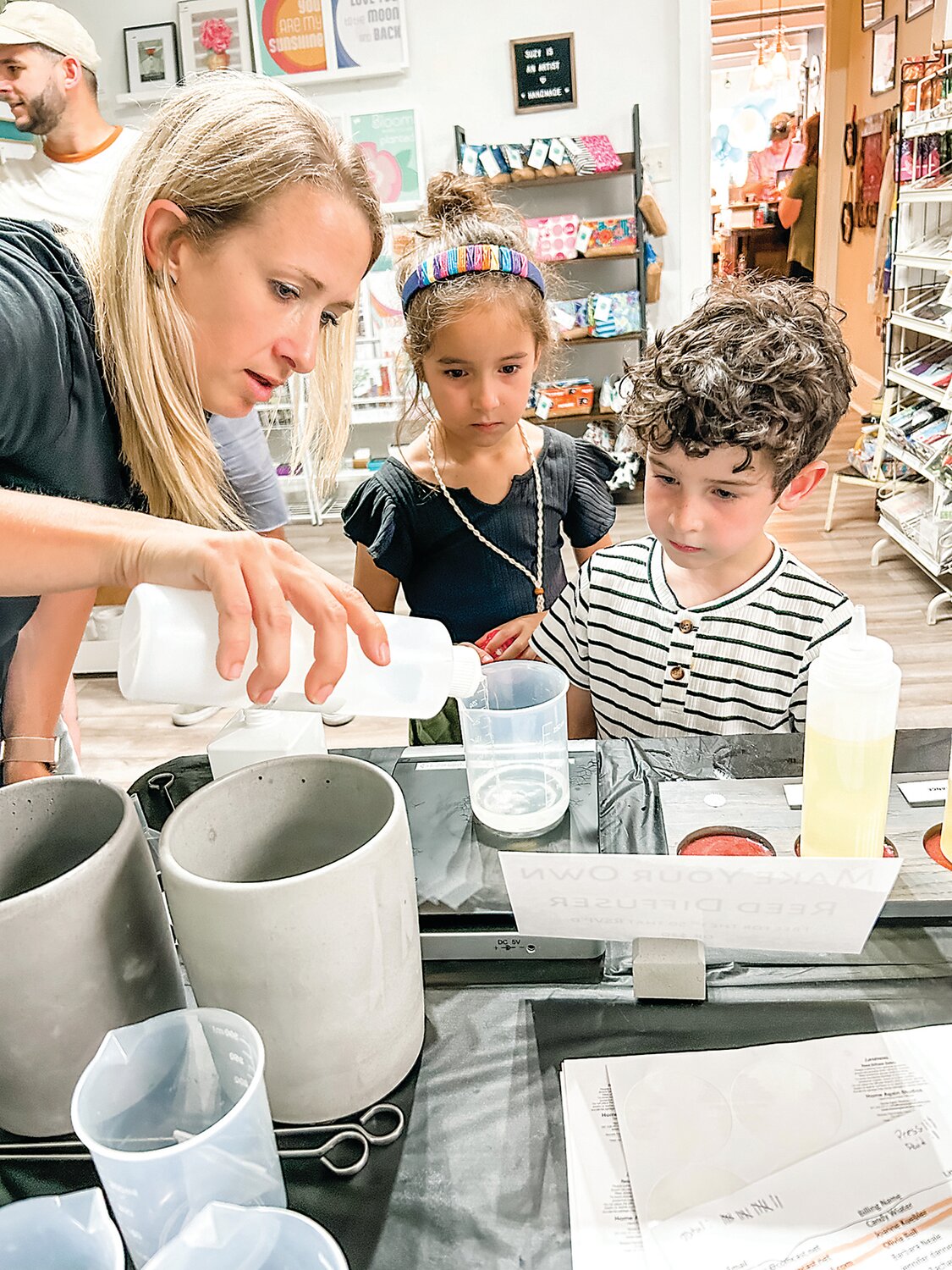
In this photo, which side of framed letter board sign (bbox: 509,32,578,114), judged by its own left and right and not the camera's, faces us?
front

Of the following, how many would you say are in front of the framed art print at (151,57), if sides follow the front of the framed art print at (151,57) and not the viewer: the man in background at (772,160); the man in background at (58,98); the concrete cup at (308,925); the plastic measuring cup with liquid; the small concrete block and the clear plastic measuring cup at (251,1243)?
5

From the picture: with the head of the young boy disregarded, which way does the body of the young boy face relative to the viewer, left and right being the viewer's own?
facing the viewer and to the left of the viewer

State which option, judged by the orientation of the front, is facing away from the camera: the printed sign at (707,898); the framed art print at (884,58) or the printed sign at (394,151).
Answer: the printed sign at (707,898)

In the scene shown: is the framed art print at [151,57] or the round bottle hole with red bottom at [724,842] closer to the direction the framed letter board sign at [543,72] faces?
the round bottle hole with red bottom

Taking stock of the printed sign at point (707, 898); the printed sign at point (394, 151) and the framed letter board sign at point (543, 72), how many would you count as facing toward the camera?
2

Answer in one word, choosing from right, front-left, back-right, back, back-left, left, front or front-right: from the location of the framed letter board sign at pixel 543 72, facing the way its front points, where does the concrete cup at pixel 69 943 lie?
front

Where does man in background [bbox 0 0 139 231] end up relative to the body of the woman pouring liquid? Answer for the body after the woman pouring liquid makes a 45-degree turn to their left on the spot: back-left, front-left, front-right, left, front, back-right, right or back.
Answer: left

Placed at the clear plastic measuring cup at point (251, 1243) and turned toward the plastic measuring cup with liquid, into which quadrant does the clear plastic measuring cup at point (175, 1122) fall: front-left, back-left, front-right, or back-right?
front-left

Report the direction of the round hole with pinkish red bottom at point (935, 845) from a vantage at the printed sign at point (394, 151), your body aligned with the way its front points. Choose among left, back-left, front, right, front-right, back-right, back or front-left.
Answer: front

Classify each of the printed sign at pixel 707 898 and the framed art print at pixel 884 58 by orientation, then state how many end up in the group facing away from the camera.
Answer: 1

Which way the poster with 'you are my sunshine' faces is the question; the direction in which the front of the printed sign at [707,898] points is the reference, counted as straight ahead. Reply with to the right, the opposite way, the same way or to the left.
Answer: the opposite way

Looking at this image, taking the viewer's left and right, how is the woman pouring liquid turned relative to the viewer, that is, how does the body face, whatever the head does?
facing the viewer and to the right of the viewer

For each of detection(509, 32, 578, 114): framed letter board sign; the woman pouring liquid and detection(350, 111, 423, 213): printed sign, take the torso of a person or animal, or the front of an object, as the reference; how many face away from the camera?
0

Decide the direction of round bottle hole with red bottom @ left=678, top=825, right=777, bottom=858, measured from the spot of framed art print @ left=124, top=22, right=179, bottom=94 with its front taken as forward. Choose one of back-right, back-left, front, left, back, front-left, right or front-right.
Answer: front

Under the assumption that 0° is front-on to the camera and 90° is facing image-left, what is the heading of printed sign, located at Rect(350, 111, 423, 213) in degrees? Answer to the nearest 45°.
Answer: approximately 0°

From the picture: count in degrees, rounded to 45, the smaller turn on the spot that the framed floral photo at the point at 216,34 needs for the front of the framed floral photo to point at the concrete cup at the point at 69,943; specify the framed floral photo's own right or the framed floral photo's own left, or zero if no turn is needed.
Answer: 0° — it already faces it

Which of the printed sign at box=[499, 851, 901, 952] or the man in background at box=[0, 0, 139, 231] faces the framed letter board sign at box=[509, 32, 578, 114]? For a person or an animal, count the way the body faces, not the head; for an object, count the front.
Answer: the printed sign at box=[499, 851, 901, 952]

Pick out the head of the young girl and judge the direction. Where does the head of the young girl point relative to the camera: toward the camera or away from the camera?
toward the camera
